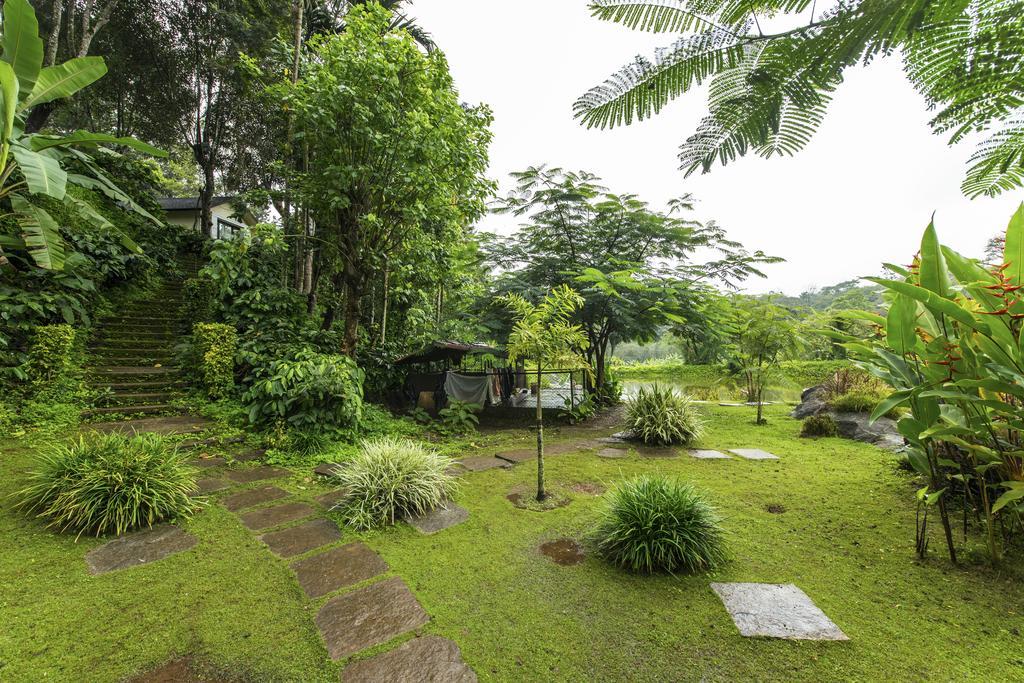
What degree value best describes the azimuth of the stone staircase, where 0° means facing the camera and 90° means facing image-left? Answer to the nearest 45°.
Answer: approximately 0°

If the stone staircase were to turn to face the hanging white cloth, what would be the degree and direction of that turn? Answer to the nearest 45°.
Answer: approximately 45° to its left

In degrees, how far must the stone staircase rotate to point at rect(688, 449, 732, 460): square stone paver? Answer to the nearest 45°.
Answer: approximately 45° to its left

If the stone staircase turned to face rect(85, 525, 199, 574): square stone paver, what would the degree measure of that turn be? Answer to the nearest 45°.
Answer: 0° — it already faces it

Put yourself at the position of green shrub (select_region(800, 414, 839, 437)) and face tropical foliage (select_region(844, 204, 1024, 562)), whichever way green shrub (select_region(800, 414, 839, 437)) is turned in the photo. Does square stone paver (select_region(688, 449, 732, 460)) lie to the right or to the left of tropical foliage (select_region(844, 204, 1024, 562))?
right

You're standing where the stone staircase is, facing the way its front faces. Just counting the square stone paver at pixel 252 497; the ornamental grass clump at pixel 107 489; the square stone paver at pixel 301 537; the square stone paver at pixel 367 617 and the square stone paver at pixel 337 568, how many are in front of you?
5

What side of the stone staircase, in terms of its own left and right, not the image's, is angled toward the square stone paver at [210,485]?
front

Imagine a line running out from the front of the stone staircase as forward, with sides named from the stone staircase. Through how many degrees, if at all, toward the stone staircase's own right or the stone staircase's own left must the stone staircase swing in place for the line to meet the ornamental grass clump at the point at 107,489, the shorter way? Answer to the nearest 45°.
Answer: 0° — it already faces it

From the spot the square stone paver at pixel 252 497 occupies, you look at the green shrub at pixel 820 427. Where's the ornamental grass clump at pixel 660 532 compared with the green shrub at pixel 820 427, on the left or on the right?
right

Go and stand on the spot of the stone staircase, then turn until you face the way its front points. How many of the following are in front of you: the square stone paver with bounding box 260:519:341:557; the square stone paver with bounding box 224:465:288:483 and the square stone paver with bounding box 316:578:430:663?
3

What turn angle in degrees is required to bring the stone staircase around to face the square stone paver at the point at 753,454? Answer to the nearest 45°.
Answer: approximately 45° to its left

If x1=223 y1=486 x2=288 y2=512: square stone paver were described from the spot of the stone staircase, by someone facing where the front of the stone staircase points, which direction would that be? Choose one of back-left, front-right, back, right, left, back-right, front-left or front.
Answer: front

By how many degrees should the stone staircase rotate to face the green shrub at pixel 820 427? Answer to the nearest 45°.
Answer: approximately 45° to its left

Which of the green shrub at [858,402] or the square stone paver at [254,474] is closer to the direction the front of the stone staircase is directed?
the square stone paver

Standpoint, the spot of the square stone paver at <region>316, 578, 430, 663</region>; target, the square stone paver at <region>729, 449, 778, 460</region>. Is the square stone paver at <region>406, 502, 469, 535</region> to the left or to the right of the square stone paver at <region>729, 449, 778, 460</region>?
left

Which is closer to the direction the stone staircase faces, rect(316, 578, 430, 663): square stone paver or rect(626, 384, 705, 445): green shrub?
the square stone paver
